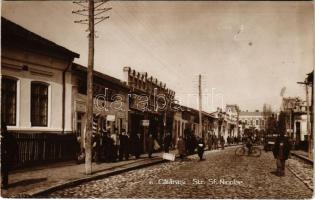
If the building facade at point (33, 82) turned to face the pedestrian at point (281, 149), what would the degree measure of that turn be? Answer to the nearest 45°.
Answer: approximately 45° to its left

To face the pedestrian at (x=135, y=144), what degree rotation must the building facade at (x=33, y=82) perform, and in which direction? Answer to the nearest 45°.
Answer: approximately 90° to its left

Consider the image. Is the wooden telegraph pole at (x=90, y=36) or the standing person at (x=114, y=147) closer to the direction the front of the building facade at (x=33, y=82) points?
the wooden telegraph pole

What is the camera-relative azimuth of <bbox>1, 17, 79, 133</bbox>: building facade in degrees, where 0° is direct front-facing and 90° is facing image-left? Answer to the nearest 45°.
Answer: approximately 315°

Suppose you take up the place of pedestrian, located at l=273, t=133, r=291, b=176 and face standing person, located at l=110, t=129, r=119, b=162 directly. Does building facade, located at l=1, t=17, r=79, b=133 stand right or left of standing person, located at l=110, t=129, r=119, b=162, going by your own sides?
left

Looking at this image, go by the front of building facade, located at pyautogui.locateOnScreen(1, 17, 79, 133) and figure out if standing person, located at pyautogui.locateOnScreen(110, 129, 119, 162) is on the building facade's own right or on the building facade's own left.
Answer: on the building facade's own left

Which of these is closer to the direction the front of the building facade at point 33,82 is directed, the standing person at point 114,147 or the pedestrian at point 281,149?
the pedestrian

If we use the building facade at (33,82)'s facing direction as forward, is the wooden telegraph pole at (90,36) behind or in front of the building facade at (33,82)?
in front
